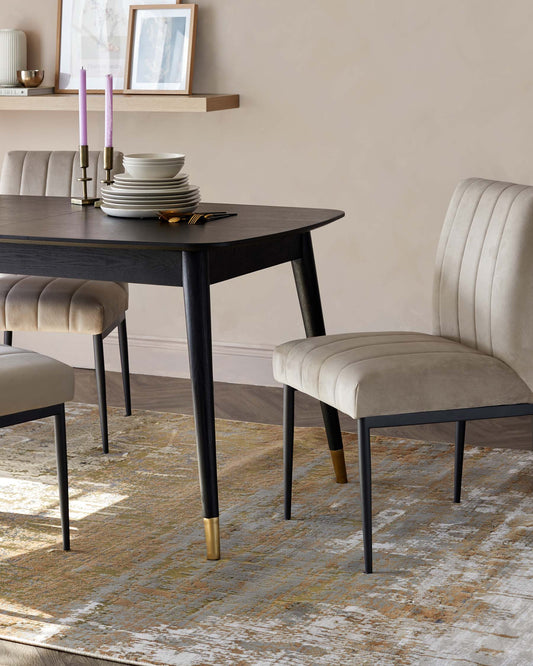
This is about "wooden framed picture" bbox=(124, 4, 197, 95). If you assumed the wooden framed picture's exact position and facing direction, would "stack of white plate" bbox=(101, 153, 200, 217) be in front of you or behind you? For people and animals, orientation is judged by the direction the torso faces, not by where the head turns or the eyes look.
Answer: in front

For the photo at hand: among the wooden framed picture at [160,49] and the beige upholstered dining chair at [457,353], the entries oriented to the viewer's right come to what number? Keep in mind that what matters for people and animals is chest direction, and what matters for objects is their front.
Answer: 0

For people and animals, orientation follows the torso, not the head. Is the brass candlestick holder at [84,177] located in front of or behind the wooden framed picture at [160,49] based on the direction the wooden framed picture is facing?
in front

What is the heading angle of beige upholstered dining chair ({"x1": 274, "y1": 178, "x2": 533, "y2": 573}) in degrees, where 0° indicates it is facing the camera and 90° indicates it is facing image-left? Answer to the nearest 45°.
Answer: approximately 45°

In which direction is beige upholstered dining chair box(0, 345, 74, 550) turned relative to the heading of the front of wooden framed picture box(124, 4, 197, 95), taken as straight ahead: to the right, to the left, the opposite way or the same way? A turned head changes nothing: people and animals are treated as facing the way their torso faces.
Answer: the opposite way

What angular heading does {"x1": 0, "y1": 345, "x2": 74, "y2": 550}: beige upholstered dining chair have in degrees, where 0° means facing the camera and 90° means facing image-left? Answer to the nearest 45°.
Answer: approximately 225°

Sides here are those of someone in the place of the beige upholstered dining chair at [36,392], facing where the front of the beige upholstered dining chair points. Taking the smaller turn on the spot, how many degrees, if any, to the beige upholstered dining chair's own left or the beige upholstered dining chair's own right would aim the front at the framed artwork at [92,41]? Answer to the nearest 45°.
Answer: approximately 45° to the beige upholstered dining chair's own left

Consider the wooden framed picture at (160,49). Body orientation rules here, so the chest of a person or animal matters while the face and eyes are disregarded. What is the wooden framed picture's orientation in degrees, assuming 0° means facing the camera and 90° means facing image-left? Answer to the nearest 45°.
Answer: approximately 45°
